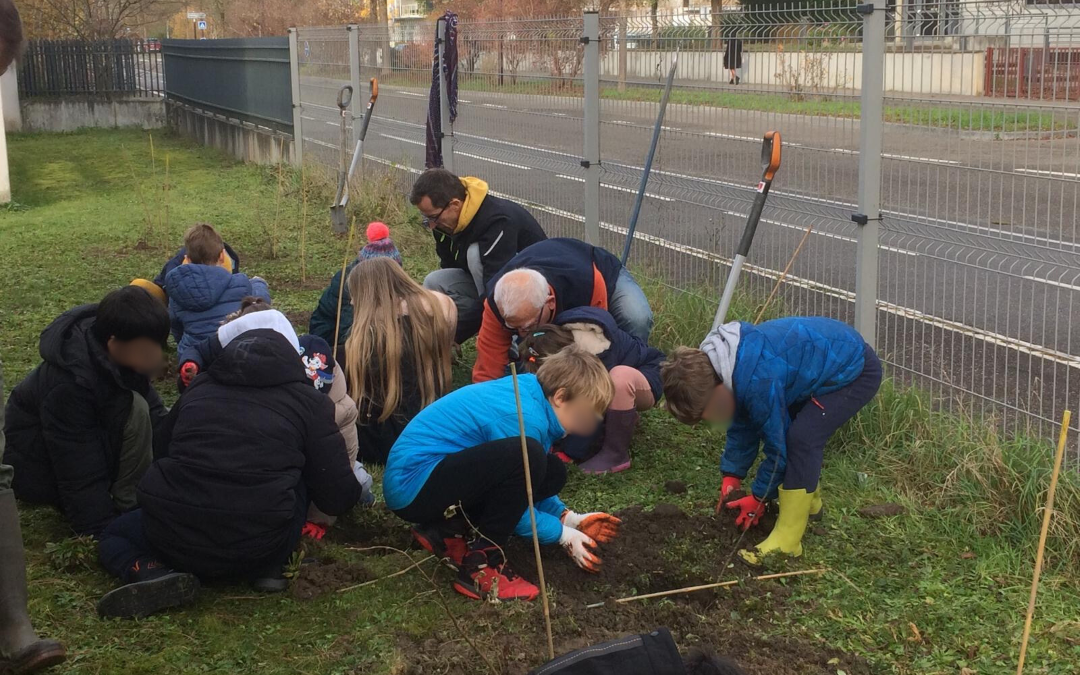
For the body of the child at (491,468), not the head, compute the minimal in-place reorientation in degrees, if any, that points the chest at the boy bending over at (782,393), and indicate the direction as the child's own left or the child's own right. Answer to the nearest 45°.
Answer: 0° — they already face them

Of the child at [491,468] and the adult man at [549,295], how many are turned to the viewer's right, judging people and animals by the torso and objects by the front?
1

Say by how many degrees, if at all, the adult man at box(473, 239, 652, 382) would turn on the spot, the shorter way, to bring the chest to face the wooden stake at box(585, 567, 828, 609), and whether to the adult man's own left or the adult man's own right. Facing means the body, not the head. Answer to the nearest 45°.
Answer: approximately 45° to the adult man's own left

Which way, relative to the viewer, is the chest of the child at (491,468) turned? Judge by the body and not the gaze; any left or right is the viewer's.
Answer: facing to the right of the viewer

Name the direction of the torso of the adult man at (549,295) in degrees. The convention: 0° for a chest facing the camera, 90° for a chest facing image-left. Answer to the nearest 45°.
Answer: approximately 45°

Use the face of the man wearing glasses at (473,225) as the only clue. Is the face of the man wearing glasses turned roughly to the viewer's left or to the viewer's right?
to the viewer's left

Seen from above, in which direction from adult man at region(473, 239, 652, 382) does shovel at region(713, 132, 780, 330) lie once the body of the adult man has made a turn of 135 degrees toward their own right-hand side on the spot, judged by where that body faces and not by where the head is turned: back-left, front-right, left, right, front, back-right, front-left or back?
right

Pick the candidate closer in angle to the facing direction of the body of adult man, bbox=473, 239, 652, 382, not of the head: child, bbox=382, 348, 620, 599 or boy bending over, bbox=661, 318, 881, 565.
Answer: the child

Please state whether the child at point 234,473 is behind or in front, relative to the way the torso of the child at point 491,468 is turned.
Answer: behind

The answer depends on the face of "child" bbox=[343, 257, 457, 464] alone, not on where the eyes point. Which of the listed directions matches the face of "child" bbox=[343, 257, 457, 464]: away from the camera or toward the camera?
away from the camera

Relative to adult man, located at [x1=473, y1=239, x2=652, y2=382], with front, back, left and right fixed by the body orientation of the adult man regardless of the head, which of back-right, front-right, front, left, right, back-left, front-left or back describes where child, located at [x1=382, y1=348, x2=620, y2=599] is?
front-left

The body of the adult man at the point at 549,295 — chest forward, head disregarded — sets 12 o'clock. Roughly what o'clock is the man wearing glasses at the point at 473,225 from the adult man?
The man wearing glasses is roughly at 4 o'clock from the adult man.
